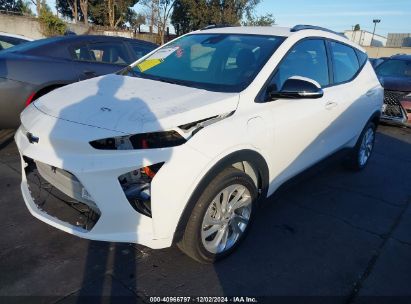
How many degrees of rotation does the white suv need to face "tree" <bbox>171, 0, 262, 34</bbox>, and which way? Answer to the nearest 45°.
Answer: approximately 135° to its right

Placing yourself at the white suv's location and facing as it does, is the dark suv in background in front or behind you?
behind

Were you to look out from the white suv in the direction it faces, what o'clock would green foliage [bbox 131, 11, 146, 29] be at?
The green foliage is roughly at 4 o'clock from the white suv.

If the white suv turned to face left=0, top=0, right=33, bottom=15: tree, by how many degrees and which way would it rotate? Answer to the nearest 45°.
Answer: approximately 90° to its right

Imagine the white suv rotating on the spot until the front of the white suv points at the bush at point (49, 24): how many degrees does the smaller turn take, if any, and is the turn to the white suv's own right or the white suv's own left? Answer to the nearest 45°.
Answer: approximately 90° to the white suv's own right

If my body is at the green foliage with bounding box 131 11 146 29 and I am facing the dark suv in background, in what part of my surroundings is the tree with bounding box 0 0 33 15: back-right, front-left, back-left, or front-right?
back-right

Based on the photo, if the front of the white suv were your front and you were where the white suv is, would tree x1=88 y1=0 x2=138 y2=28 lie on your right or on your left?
on your right

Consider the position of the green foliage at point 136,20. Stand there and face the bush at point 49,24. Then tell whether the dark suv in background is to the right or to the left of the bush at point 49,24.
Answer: left

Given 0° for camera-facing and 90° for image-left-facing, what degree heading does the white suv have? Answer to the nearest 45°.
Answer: approximately 45°
